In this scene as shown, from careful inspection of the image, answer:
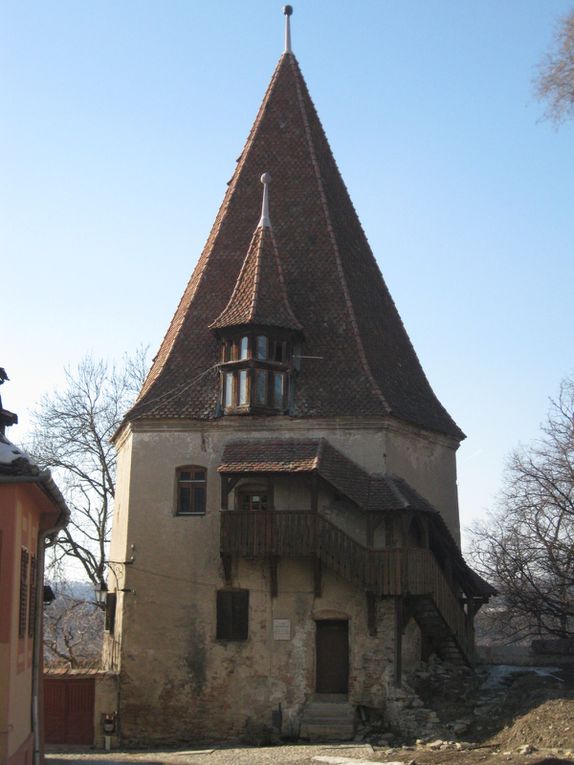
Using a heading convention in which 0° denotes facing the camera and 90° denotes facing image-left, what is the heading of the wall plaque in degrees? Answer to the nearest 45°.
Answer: approximately 0°

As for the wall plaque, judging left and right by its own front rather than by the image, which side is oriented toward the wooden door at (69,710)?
right

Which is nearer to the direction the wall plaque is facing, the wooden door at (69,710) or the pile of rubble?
the pile of rubble

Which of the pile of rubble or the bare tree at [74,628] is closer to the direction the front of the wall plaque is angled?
the pile of rubble

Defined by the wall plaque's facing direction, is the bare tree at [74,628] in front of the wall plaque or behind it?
behind
